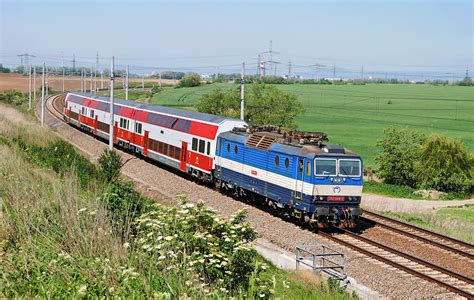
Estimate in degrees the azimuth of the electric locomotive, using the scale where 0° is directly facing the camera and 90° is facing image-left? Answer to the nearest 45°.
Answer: approximately 315°

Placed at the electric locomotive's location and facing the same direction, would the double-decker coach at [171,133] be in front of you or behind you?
behind

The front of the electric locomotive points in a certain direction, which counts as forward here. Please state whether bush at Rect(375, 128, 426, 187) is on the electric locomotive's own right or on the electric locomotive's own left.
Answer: on the electric locomotive's own left

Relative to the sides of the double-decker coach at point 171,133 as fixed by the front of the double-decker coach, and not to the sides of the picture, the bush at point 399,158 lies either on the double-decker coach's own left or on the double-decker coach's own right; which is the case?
on the double-decker coach's own left

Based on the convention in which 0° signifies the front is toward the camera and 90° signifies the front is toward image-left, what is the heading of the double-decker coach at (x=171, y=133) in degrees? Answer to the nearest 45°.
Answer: approximately 315°
